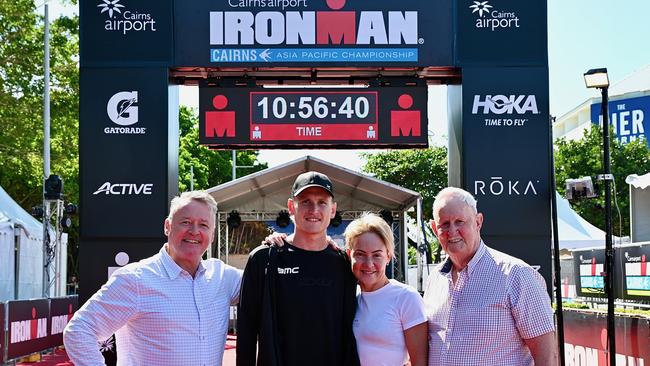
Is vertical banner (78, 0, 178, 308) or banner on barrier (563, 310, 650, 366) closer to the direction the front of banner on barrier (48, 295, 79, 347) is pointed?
the banner on barrier

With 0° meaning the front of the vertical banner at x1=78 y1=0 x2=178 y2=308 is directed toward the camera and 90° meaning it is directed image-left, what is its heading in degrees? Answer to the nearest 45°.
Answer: approximately 0°

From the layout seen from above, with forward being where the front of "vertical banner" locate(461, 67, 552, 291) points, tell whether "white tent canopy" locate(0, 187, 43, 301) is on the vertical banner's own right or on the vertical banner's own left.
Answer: on the vertical banner's own right

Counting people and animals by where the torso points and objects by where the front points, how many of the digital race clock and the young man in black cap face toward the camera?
2

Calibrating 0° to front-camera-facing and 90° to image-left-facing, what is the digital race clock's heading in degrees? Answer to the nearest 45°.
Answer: approximately 0°
